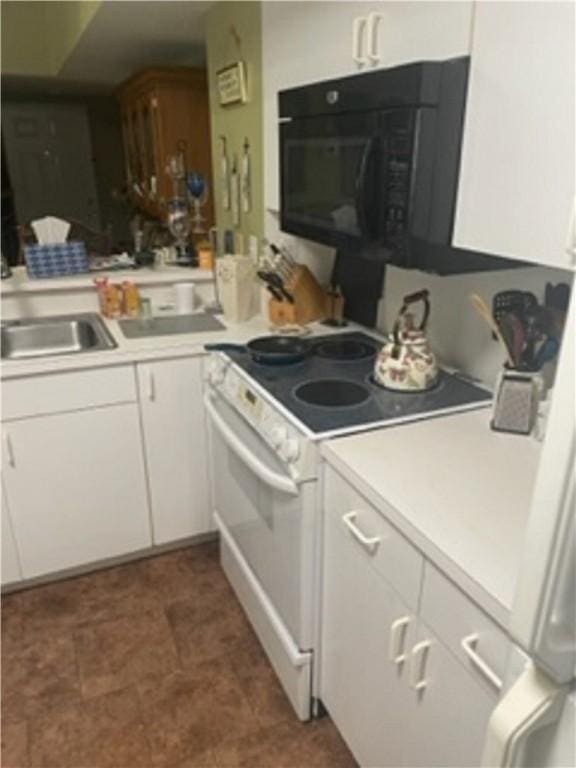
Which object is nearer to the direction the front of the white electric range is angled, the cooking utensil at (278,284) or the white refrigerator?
the white refrigerator

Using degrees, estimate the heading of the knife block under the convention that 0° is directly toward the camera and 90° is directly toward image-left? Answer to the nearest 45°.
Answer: approximately 45°

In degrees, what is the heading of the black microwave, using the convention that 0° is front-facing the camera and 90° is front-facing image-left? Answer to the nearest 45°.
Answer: approximately 45°

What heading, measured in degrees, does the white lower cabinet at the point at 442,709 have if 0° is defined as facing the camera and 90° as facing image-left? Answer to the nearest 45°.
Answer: approximately 45°

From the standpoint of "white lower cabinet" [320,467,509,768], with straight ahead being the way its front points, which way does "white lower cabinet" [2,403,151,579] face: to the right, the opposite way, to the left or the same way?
to the left

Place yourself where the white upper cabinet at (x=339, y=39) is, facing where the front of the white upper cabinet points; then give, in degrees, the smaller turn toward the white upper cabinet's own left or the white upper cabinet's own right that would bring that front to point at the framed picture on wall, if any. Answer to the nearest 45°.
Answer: approximately 90° to the white upper cabinet's own right
